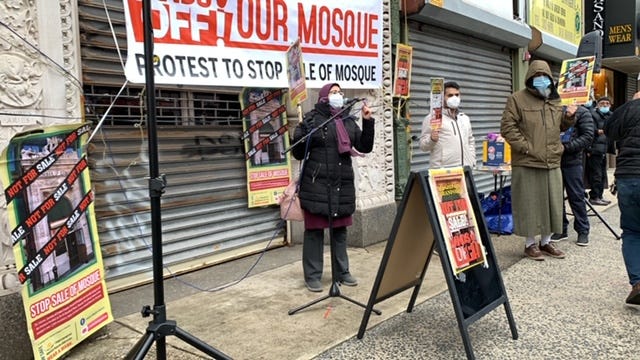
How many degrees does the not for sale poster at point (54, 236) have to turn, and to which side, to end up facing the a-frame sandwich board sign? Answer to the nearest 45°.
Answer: approximately 45° to its left

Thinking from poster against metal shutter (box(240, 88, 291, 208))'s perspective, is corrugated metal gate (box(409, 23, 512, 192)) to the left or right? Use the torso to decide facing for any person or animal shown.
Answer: on its left

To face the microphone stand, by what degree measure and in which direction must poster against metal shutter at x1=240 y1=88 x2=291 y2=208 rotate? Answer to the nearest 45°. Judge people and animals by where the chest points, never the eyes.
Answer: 0° — it already faces it

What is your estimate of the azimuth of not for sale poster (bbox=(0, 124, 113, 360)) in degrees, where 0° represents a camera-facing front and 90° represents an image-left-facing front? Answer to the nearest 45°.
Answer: approximately 315°

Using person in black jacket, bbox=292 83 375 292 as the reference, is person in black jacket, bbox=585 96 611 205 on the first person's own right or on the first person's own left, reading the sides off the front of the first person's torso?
on the first person's own left

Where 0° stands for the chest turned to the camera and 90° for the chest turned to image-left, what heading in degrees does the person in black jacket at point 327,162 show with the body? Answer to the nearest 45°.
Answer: approximately 315°

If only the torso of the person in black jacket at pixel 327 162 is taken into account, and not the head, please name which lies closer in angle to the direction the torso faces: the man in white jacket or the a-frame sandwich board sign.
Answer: the a-frame sandwich board sign

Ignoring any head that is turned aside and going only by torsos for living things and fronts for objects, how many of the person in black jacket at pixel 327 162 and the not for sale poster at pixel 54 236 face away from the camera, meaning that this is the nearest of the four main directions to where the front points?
0

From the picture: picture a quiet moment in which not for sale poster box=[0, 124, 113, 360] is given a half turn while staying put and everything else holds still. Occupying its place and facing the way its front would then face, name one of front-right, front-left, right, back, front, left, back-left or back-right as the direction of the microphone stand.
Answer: back-right

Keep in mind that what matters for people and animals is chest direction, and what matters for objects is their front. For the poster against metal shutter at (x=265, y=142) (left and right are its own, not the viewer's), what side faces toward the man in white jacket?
left

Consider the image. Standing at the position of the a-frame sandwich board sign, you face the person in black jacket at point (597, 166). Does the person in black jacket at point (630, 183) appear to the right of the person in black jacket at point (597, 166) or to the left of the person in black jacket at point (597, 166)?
right

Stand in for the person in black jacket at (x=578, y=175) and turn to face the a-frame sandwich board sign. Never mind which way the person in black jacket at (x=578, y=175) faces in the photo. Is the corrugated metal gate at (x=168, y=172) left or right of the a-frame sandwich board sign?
right

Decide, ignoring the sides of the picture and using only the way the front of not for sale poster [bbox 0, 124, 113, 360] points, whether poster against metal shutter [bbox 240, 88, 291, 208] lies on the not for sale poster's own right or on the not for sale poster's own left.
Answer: on the not for sale poster's own left

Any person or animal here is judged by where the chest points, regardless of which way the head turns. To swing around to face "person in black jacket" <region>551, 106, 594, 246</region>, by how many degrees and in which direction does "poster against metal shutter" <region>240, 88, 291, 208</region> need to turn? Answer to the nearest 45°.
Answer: approximately 90° to its left
